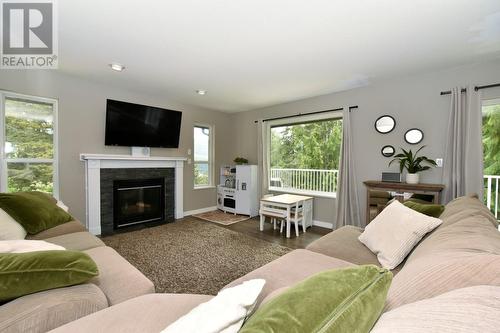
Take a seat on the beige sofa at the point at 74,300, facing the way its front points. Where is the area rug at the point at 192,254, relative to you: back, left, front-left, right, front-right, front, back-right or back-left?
front

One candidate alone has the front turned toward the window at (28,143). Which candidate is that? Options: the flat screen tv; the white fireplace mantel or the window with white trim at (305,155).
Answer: the window with white trim

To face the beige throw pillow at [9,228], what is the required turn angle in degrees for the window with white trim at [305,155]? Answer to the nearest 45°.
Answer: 0° — it already faces it

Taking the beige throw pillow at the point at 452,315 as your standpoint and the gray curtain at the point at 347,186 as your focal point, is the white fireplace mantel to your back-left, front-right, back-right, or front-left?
front-left

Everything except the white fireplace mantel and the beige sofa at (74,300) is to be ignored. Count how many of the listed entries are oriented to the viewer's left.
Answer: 0

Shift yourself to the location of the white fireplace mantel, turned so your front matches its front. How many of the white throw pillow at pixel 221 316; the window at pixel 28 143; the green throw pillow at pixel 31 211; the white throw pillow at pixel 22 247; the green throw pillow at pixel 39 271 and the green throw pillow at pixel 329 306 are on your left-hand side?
0

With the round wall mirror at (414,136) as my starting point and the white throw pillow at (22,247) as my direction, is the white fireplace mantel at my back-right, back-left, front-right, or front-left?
front-right

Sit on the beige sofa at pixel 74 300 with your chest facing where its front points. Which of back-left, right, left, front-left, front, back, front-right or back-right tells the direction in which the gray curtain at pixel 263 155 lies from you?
front

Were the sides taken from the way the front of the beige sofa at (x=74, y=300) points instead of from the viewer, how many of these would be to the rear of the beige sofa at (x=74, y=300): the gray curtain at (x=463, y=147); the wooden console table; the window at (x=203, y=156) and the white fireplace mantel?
0

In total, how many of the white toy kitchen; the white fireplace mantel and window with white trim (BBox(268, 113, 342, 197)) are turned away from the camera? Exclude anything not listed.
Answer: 0

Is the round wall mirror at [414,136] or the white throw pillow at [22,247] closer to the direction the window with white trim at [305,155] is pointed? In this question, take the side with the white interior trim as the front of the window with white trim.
the white throw pillow

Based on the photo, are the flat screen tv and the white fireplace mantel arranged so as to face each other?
no

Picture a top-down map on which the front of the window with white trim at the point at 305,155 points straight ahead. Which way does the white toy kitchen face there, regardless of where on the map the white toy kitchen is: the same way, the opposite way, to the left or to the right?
the same way

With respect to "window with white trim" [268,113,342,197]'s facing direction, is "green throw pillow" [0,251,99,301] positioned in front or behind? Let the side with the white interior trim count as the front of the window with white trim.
in front

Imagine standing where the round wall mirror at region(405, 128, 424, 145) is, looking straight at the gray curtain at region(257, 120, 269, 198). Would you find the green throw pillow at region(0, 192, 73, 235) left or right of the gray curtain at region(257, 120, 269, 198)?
left

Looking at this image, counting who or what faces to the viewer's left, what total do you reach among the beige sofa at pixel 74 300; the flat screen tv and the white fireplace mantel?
0

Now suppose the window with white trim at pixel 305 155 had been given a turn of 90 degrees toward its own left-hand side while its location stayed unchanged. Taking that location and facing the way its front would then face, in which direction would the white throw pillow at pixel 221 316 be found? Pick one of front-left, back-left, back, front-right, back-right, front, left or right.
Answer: front-right

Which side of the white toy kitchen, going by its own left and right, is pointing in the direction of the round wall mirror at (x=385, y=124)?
left

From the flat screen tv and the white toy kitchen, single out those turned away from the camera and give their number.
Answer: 0

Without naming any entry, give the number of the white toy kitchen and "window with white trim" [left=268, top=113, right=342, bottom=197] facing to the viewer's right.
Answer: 0

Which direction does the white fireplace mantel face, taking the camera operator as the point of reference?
facing the viewer and to the right of the viewer

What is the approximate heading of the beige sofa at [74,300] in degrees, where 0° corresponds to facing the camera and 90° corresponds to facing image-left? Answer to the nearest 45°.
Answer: approximately 225°
